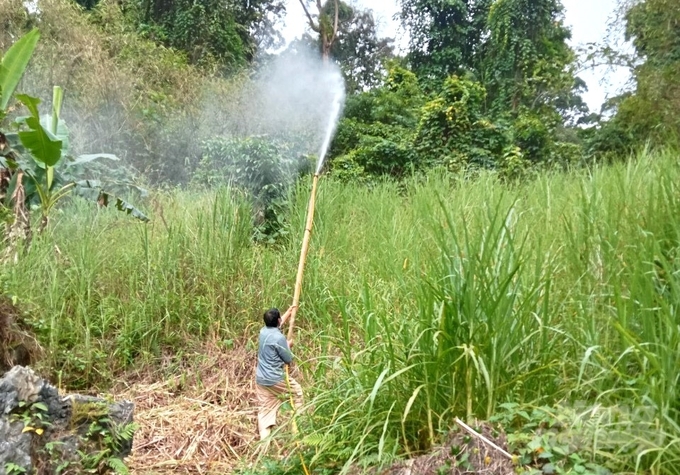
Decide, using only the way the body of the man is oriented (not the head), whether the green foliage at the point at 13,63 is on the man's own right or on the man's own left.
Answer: on the man's own left

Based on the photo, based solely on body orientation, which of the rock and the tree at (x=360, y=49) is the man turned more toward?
the tree

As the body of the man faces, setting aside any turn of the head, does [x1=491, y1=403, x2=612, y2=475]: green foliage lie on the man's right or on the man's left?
on the man's right

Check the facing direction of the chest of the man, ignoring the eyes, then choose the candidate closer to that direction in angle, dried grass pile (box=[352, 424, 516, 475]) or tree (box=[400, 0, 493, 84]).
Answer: the tree

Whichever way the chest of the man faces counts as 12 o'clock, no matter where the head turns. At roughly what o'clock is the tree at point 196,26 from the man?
The tree is roughly at 10 o'clock from the man.

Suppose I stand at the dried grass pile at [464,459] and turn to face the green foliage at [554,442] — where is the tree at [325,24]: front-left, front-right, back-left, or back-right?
front-left

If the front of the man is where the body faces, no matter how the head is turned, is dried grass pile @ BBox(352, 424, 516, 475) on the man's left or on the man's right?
on the man's right

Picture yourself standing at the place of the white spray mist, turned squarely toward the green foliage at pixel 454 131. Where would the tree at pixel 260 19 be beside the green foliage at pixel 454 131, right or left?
left

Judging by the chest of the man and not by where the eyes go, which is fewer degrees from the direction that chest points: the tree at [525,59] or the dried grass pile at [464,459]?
the tree

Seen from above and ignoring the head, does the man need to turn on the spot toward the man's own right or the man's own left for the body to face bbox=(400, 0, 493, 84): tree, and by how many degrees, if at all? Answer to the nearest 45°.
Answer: approximately 45° to the man's own left

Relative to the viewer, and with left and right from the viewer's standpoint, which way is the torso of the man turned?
facing away from the viewer and to the right of the viewer

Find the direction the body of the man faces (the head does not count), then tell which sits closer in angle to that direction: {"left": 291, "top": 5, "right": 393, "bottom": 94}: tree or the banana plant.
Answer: the tree
